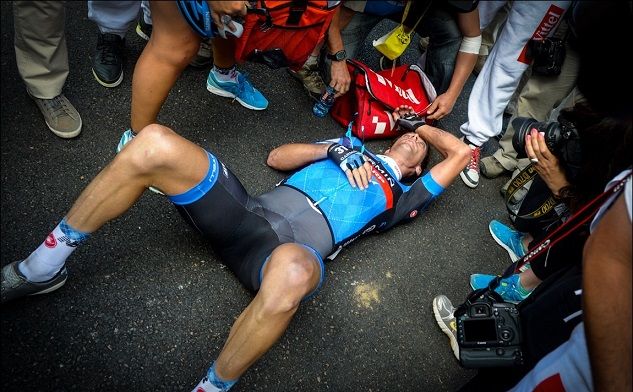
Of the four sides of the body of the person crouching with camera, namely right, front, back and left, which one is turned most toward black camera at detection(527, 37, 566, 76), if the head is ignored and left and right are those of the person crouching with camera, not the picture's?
right

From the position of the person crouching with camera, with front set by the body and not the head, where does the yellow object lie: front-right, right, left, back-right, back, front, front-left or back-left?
front-right

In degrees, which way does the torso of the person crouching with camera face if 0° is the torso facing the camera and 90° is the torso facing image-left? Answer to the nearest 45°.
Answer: approximately 90°

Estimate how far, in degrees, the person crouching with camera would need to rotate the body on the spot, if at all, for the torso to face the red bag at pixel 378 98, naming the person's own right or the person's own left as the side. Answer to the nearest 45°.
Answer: approximately 45° to the person's own right

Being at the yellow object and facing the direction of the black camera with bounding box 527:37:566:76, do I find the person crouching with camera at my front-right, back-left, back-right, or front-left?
front-right
